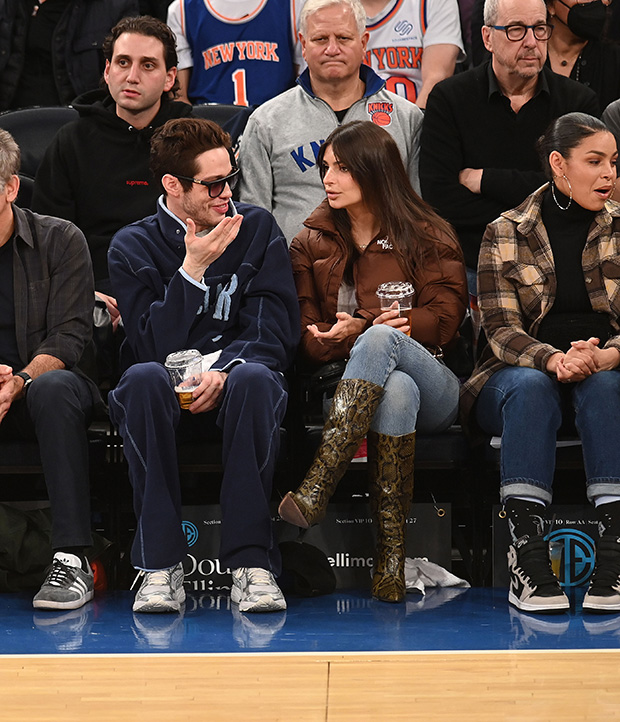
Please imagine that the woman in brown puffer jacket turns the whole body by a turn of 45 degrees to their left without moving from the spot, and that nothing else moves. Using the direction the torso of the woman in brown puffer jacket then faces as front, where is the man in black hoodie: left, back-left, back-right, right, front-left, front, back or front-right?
back-right

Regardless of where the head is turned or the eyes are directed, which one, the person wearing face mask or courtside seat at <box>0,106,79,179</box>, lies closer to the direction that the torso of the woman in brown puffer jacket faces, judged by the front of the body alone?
the courtside seat

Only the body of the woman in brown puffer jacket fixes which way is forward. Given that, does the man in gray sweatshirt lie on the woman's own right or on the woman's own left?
on the woman's own right

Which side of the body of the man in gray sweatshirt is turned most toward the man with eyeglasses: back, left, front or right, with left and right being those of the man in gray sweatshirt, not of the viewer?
left

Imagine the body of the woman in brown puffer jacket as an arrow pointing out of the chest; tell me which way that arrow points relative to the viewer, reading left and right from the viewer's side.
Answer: facing the viewer and to the left of the viewer

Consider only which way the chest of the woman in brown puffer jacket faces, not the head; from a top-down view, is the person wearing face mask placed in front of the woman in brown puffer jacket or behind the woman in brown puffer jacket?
behind

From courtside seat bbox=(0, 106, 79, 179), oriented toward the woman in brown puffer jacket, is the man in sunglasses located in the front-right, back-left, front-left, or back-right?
front-right

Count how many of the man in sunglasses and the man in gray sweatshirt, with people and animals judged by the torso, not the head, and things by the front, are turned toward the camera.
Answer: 2

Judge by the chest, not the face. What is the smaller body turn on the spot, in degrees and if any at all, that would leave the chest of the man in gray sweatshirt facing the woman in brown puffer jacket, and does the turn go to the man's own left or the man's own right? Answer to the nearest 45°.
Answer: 0° — they already face them

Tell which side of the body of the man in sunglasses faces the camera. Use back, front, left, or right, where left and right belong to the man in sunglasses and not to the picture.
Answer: front

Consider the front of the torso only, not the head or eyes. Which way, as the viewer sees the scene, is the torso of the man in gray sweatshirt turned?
toward the camera
